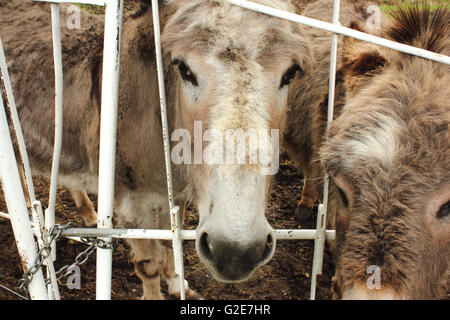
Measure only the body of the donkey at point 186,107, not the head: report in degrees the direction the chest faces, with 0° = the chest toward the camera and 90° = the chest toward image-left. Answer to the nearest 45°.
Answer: approximately 315°

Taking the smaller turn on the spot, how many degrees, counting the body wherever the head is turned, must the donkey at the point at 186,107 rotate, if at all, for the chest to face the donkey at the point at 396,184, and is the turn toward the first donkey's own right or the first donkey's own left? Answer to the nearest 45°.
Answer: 0° — it already faces it
